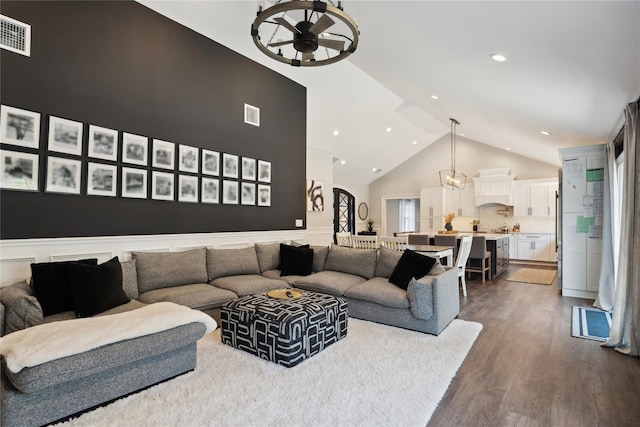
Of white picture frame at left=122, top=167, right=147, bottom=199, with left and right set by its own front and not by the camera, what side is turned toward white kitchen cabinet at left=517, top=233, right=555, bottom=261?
left

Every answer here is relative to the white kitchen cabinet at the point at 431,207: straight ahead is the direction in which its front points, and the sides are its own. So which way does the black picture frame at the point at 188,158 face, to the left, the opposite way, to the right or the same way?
to the left

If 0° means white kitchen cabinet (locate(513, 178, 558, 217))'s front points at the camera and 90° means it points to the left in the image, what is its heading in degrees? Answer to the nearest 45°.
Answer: approximately 0°

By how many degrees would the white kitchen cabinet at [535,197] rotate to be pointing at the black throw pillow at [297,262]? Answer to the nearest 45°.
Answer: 0° — it already faces it

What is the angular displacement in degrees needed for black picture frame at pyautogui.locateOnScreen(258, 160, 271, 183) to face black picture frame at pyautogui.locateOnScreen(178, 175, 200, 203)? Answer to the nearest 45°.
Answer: approximately 90° to its right

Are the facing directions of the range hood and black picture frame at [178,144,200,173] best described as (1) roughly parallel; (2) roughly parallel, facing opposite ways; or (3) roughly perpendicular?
roughly perpendicular

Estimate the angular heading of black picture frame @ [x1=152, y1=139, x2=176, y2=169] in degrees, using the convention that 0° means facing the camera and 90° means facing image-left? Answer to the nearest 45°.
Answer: approximately 315°

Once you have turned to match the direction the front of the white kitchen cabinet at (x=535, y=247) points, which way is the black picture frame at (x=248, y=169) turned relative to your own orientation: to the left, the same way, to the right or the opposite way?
to the left
